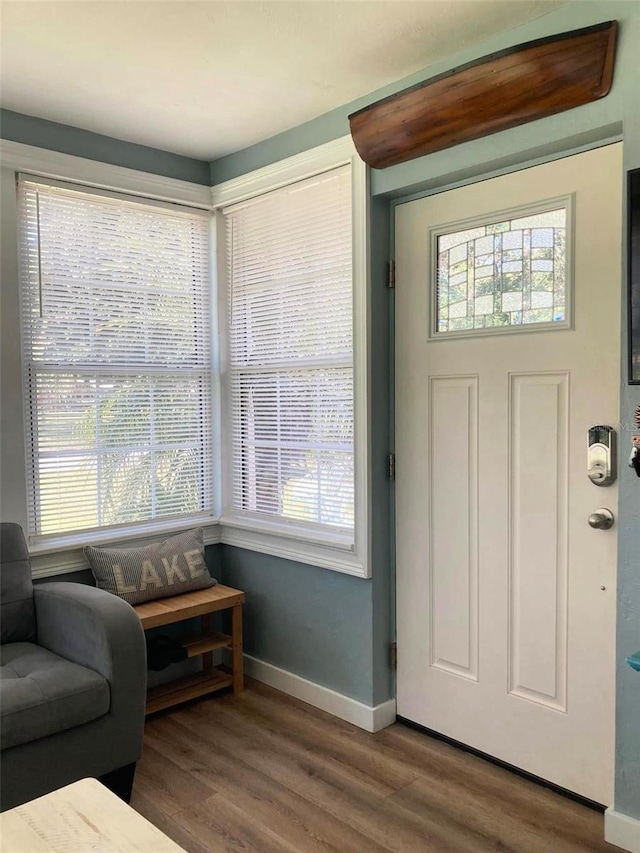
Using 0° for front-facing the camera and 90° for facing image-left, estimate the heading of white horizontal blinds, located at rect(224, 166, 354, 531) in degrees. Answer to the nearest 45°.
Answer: approximately 45°

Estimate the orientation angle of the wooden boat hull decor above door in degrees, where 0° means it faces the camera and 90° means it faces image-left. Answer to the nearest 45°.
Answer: approximately 45°

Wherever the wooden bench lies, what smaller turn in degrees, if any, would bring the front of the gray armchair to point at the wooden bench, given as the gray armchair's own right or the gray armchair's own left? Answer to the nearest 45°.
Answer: approximately 90° to the gray armchair's own left

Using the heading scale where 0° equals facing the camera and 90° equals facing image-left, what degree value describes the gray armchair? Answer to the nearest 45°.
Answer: approximately 315°

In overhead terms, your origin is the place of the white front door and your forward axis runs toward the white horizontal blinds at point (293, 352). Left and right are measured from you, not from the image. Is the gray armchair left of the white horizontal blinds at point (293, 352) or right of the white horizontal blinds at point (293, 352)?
left

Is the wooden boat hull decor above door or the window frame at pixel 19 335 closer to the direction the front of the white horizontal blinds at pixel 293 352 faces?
the window frame

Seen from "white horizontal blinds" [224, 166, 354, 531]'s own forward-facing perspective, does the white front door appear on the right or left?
on its left
